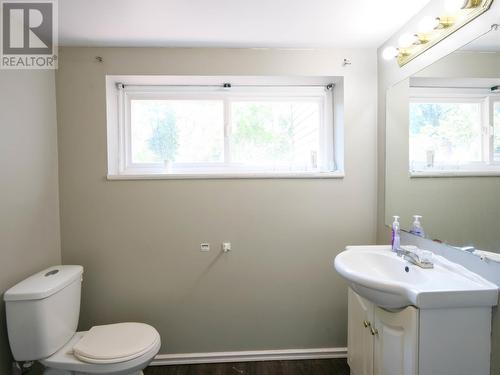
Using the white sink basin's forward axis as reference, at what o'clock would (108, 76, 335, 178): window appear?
The window is roughly at 2 o'clock from the white sink basin.

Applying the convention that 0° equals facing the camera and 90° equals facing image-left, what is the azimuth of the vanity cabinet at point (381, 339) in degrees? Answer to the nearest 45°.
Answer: approximately 45°

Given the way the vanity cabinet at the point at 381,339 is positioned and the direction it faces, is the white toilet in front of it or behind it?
in front

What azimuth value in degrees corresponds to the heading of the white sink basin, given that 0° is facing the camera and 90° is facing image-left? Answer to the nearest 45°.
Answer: approximately 45°
